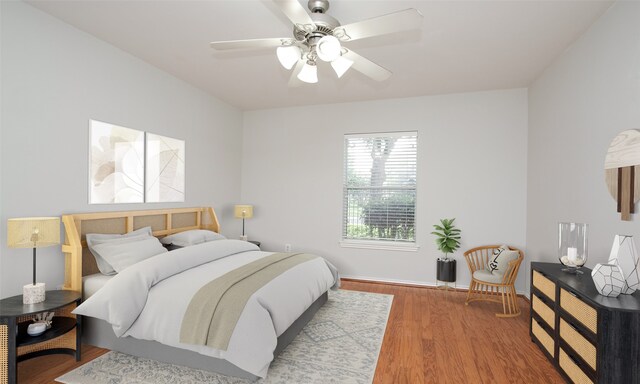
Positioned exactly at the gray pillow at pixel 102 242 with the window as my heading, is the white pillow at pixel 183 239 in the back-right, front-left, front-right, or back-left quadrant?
front-left

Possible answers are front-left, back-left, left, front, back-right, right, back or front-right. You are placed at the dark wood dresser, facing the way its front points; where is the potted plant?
right

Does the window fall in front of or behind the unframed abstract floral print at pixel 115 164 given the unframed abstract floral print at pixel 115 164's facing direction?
in front

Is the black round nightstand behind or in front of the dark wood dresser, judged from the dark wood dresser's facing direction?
in front

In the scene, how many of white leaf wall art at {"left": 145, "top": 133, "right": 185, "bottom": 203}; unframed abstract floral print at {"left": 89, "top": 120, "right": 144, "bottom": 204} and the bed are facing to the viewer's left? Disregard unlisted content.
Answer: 0

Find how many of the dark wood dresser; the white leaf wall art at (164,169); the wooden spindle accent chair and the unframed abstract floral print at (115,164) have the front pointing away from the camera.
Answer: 0

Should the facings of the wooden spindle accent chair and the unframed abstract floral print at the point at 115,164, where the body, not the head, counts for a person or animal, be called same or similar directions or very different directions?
very different directions

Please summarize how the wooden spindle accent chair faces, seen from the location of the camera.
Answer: facing the viewer and to the left of the viewer

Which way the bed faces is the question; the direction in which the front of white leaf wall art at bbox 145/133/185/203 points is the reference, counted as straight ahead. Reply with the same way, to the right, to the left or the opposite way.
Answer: the same way

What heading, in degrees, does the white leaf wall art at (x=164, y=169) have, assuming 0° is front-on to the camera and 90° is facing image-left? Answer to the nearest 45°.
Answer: approximately 315°

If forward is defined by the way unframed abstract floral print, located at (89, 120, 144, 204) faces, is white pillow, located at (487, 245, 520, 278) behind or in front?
in front

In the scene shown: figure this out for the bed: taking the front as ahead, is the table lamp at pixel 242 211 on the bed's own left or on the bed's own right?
on the bed's own left

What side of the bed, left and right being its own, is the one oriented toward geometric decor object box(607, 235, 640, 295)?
front

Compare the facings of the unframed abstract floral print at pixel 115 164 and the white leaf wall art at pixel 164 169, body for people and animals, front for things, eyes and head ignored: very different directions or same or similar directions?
same or similar directions

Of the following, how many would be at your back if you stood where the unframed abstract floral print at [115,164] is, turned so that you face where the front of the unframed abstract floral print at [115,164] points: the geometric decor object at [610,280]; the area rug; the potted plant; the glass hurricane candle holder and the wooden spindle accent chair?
0

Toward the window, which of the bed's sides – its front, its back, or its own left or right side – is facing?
left

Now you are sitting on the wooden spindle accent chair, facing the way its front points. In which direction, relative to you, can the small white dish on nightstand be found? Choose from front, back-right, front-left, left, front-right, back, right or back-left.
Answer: front

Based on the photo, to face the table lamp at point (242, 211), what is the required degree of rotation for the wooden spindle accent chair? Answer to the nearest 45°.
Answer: approximately 45° to its right

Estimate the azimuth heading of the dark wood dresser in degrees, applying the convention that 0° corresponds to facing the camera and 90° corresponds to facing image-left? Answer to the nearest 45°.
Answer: approximately 45°

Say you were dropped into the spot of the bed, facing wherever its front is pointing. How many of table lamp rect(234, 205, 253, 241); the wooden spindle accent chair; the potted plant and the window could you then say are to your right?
0

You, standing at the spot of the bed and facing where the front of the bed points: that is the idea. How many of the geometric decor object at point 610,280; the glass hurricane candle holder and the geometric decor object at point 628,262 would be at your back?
0

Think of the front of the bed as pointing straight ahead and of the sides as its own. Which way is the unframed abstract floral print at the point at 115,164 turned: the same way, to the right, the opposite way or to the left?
the same way

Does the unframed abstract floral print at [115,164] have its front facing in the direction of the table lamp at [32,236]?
no

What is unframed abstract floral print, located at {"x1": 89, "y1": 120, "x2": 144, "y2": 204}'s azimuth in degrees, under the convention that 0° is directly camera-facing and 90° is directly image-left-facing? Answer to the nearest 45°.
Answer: approximately 315°
